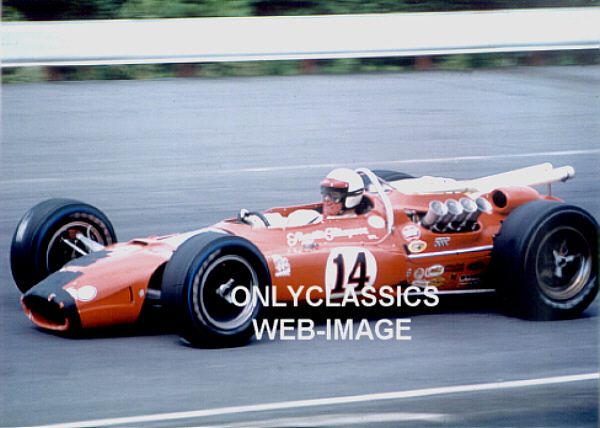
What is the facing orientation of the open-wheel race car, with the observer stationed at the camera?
facing the viewer and to the left of the viewer
